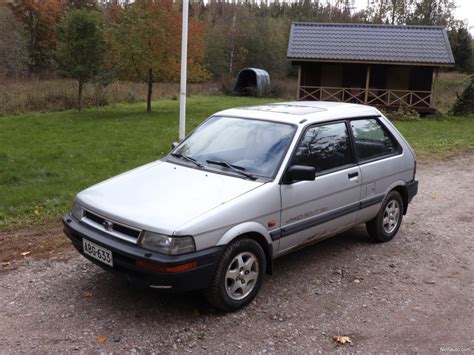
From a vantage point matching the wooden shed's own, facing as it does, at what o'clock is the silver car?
The silver car is roughly at 12 o'clock from the wooden shed.

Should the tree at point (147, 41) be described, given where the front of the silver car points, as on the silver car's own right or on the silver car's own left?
on the silver car's own right

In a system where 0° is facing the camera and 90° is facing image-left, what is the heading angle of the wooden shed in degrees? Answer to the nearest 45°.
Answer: approximately 0°

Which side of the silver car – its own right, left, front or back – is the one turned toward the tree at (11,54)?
right

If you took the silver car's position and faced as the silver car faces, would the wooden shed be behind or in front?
behind

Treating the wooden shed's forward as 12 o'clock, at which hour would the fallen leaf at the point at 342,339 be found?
The fallen leaf is roughly at 12 o'clock from the wooden shed.

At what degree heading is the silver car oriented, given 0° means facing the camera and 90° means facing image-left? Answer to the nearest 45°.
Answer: approximately 45°

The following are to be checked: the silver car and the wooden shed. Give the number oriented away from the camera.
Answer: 0

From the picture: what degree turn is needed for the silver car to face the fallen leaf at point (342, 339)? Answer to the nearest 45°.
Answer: approximately 90° to its left

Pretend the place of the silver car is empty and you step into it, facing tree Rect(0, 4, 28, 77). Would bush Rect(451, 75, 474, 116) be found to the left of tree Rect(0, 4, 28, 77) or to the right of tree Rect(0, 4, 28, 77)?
right

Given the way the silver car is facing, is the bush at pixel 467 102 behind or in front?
behind

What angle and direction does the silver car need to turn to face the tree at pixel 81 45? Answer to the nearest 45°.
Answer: approximately 135° to its right
